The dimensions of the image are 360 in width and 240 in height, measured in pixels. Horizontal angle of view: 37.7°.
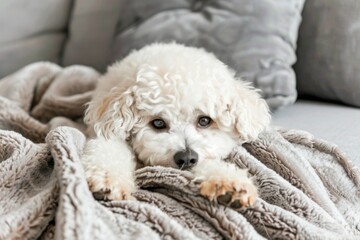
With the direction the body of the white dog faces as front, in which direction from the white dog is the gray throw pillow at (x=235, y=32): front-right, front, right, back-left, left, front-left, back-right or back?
back

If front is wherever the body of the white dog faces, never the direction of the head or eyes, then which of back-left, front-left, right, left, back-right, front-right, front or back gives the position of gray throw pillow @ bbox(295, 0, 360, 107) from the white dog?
back-left

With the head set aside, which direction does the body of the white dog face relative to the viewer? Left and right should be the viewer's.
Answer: facing the viewer

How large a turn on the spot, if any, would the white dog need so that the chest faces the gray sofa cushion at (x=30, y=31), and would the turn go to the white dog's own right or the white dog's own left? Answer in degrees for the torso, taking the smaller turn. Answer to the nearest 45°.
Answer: approximately 135° to the white dog's own right

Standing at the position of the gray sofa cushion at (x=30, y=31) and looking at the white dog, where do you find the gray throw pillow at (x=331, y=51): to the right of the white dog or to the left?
left
